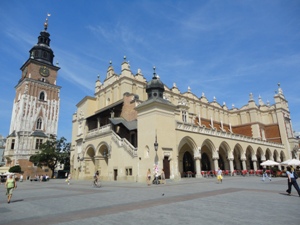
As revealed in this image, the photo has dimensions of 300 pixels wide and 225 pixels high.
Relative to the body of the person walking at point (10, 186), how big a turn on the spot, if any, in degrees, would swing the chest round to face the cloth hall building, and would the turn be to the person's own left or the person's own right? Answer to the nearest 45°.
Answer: approximately 135° to the person's own left

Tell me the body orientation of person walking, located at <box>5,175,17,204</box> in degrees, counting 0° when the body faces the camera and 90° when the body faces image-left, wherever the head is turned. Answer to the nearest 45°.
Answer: approximately 0°
